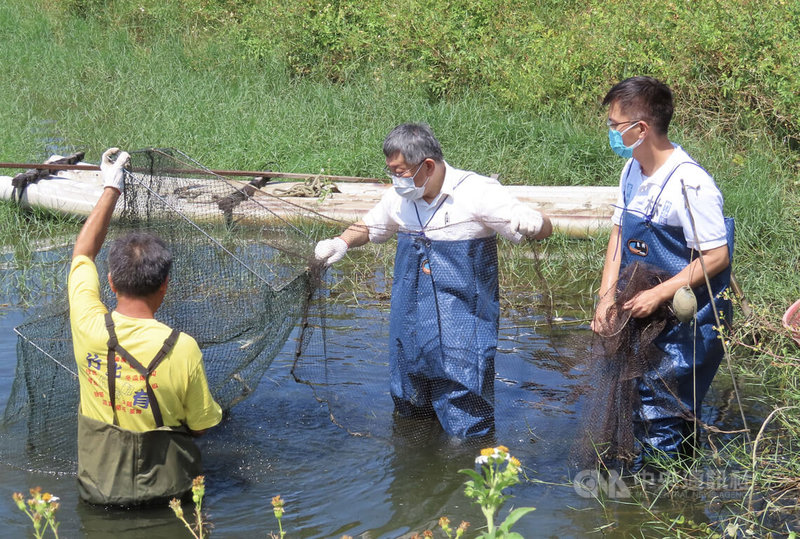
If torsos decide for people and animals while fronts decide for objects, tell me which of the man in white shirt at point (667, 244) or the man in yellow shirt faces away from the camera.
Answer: the man in yellow shirt

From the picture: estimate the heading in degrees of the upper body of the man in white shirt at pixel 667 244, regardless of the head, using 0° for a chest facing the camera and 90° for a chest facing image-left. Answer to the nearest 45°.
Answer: approximately 45°

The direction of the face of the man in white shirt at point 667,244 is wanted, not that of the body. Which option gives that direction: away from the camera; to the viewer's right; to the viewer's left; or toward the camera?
to the viewer's left

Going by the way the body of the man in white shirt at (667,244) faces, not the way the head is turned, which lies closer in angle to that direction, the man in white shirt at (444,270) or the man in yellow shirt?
the man in yellow shirt

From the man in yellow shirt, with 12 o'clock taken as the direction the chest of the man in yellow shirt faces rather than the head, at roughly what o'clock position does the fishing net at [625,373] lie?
The fishing net is roughly at 3 o'clock from the man in yellow shirt.

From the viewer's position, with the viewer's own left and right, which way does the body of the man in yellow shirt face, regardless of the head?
facing away from the viewer

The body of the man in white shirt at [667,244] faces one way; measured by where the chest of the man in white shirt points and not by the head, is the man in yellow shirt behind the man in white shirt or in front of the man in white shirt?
in front

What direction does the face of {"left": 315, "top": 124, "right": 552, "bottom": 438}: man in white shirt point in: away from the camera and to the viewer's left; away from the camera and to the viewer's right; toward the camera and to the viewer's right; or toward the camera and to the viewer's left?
toward the camera and to the viewer's left

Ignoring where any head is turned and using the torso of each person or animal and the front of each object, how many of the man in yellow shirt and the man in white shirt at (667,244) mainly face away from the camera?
1

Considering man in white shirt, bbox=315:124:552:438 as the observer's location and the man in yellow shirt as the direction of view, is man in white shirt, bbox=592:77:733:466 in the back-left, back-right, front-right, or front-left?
back-left

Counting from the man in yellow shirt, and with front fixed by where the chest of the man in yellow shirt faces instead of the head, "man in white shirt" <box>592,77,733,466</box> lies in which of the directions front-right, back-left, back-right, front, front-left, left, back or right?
right

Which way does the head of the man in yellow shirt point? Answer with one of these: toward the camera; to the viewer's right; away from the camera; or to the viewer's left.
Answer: away from the camera

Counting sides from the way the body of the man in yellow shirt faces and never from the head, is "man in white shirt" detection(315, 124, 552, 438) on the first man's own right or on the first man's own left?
on the first man's own right
